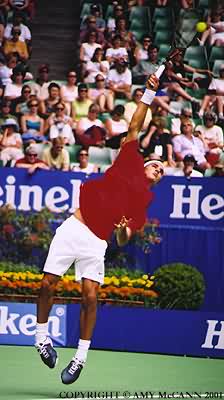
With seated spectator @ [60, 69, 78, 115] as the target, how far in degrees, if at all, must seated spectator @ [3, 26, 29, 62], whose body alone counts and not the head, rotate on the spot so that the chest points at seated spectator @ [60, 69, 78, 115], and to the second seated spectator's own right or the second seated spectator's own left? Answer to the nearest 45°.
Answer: approximately 45° to the second seated spectator's own left

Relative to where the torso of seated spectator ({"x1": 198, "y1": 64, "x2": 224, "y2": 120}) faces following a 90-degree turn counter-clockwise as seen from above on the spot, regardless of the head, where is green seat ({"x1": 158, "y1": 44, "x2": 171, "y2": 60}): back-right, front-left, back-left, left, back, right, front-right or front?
back

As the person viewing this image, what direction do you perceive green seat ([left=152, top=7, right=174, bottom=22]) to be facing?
facing the viewer

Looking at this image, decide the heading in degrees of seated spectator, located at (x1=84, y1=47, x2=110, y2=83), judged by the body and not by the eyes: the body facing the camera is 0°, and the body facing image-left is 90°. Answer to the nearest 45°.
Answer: approximately 0°

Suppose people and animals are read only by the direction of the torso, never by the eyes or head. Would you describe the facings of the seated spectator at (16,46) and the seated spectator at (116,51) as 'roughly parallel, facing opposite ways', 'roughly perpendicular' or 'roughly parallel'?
roughly parallel

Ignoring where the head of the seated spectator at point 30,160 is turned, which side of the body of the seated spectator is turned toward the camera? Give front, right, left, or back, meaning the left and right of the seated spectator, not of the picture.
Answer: front

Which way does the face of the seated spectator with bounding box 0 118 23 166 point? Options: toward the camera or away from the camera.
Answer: toward the camera

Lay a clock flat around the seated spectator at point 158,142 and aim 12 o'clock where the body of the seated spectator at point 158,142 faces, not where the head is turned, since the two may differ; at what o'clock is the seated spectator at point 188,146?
the seated spectator at point 188,146 is roughly at 9 o'clock from the seated spectator at point 158,142.

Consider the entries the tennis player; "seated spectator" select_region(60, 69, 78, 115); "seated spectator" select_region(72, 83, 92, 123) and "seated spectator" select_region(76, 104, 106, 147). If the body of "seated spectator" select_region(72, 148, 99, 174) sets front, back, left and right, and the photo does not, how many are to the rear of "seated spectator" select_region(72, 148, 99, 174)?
3

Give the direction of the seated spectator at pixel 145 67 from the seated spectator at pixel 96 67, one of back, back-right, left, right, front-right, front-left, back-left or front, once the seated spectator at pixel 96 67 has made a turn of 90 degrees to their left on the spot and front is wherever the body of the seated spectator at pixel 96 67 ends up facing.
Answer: front

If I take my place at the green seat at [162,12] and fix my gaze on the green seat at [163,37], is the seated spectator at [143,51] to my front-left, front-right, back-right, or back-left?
front-right

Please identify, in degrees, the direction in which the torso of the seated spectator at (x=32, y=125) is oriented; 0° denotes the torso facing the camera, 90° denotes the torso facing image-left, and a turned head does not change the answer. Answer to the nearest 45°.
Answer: approximately 0°
